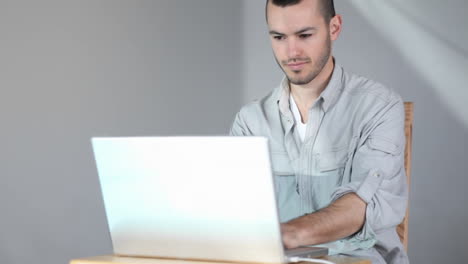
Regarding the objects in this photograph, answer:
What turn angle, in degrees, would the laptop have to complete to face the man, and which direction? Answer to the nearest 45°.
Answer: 0° — it already faces them

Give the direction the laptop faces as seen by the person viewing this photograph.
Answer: facing away from the viewer and to the right of the viewer

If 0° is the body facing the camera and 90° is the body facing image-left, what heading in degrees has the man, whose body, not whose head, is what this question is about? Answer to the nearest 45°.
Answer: approximately 45°

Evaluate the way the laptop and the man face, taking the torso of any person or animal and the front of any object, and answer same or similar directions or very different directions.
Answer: very different directions

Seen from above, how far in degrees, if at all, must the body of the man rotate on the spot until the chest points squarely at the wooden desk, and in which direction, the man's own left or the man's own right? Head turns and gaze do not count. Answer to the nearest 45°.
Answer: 0° — they already face it
